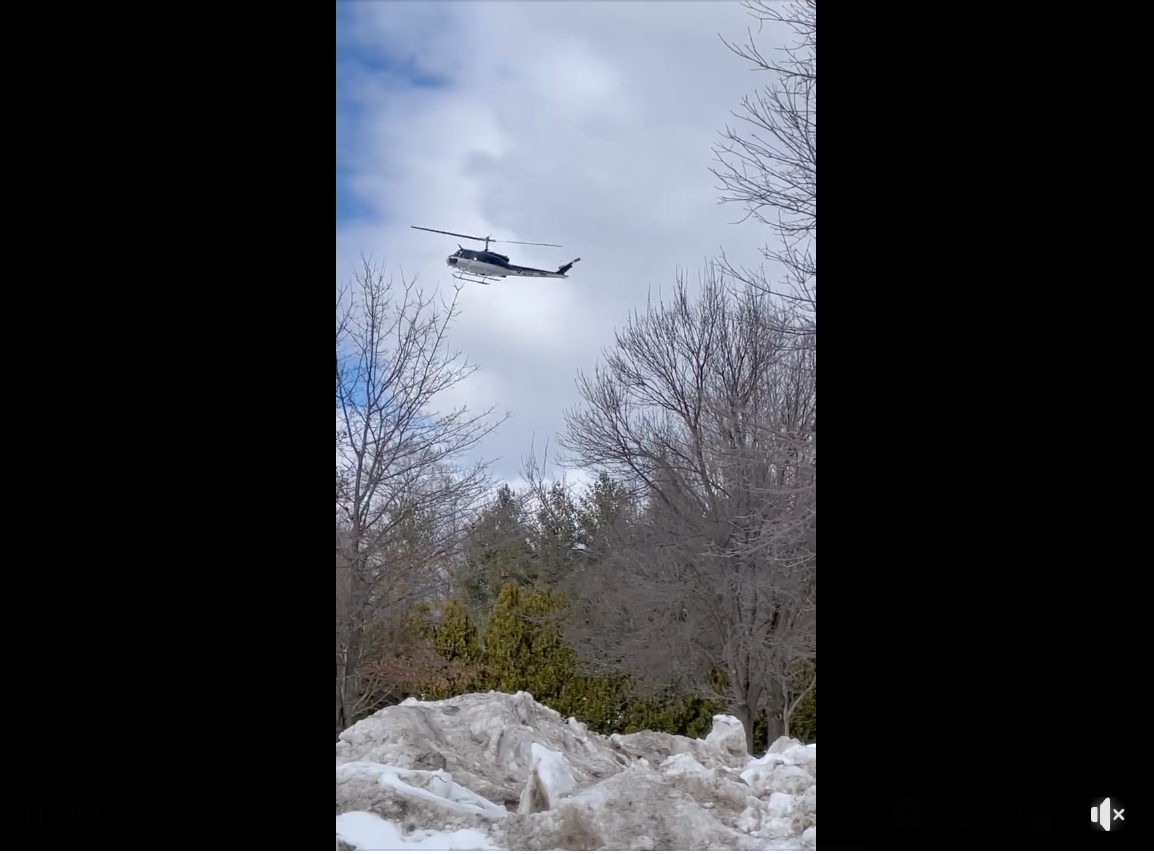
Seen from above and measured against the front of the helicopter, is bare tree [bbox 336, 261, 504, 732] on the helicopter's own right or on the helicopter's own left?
on the helicopter's own left

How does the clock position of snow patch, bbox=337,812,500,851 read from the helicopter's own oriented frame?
The snow patch is roughly at 9 o'clock from the helicopter.

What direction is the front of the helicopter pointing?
to the viewer's left

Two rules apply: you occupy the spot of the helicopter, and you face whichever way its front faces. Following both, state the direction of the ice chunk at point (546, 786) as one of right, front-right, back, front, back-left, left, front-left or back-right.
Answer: left

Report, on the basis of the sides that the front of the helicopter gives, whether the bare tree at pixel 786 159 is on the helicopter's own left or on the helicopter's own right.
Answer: on the helicopter's own left
